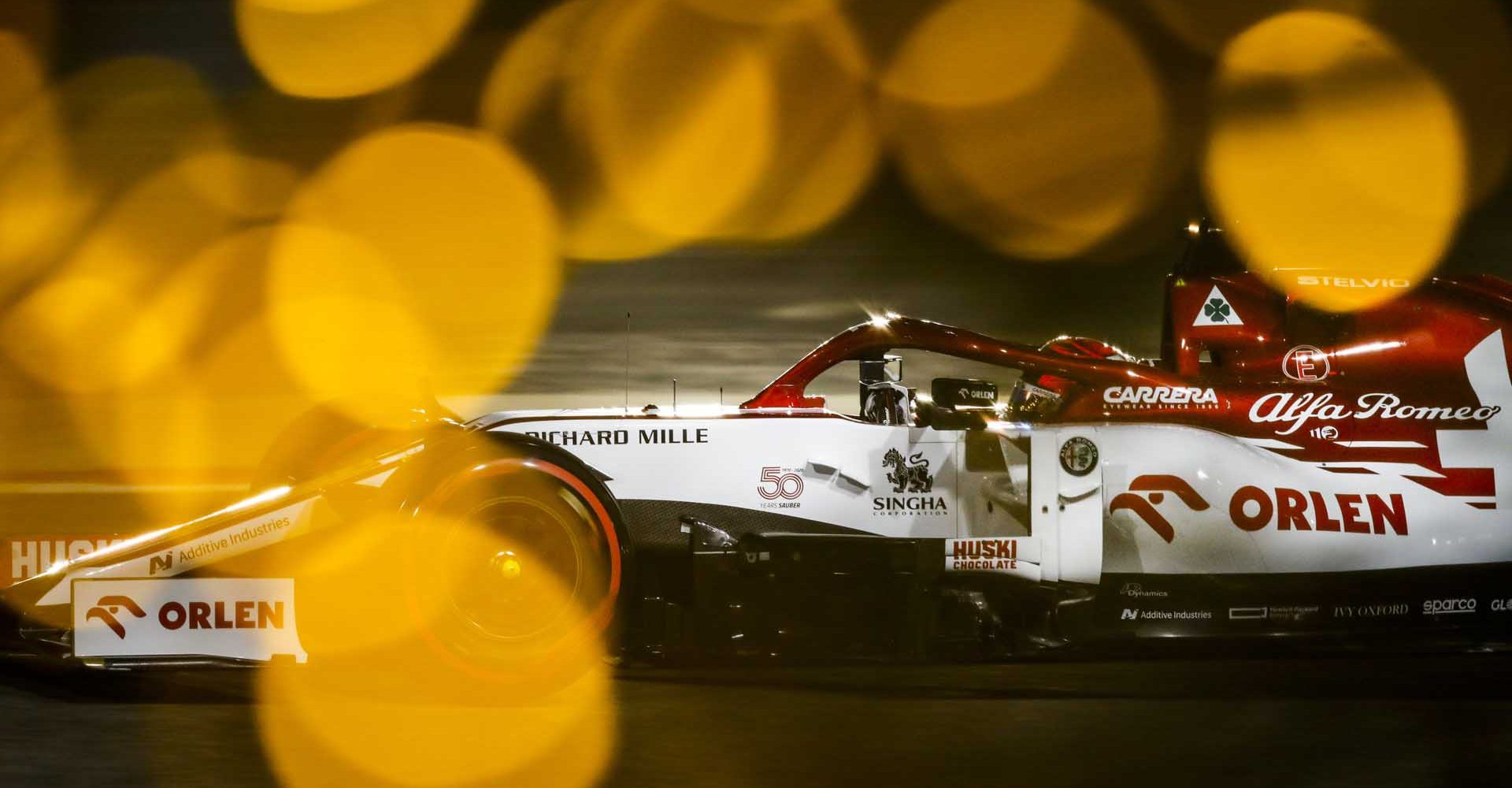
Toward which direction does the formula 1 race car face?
to the viewer's left
